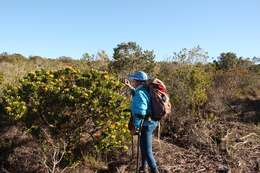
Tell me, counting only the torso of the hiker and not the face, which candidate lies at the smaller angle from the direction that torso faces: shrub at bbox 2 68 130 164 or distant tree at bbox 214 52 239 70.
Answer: the shrub

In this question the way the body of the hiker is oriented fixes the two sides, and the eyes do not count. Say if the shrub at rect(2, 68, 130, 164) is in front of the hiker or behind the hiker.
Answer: in front

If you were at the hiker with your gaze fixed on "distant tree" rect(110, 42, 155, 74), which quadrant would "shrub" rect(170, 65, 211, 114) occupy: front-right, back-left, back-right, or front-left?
front-right

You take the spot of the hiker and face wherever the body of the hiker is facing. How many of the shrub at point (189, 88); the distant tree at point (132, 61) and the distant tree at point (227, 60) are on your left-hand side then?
0

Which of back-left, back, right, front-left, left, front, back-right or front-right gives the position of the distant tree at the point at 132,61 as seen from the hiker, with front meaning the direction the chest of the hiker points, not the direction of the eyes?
right

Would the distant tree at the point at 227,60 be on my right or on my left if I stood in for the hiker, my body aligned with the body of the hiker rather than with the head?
on my right

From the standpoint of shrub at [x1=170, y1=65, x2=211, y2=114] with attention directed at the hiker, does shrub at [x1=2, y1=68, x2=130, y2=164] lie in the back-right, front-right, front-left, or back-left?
front-right

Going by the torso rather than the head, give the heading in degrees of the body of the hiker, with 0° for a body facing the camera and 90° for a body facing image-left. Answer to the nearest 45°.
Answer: approximately 90°

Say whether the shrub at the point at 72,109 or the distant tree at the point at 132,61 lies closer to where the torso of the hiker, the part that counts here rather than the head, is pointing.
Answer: the shrub

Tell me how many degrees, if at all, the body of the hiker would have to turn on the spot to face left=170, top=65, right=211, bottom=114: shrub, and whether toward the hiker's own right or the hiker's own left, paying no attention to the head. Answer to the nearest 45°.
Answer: approximately 90° to the hiker's own right
